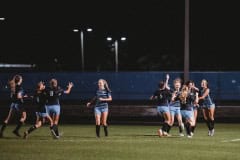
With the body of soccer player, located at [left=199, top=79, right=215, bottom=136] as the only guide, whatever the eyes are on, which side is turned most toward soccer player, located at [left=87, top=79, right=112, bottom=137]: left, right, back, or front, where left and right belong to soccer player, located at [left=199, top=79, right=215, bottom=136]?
front

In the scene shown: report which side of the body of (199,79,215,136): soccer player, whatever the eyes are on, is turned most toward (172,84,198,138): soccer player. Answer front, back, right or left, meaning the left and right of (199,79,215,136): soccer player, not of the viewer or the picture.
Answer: front

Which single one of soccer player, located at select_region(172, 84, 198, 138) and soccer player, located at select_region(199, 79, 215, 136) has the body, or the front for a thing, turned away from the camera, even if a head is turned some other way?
soccer player, located at select_region(172, 84, 198, 138)

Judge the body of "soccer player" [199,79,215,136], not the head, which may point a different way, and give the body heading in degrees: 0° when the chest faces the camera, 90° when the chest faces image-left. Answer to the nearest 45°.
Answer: approximately 45°

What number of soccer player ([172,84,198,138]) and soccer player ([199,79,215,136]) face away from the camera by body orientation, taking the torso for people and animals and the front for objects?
1

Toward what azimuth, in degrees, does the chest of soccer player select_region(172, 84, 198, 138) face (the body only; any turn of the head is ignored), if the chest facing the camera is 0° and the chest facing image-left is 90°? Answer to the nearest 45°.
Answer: approximately 180°

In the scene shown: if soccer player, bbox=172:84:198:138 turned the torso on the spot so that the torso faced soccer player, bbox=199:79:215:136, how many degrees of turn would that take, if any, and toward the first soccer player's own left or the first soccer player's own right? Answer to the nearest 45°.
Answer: approximately 45° to the first soccer player's own right
